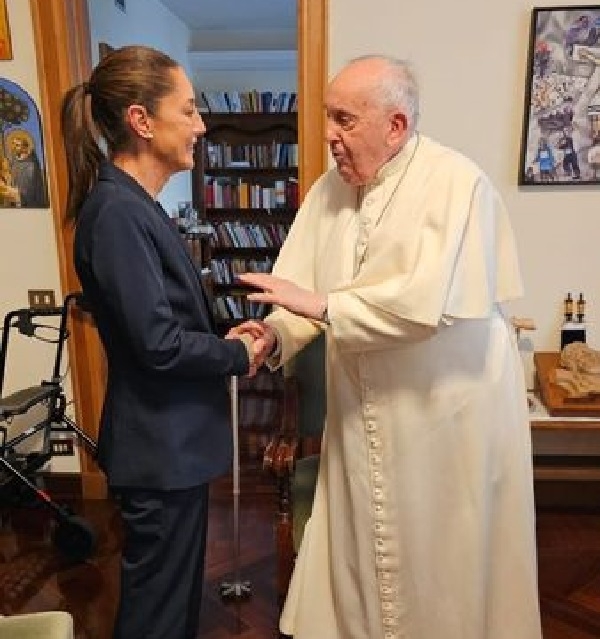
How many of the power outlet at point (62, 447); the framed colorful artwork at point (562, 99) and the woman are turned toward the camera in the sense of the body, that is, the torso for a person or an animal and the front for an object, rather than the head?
2

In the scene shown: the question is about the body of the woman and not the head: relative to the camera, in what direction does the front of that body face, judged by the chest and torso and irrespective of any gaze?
to the viewer's right

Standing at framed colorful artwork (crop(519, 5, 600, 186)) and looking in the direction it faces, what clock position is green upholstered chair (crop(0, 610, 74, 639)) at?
The green upholstered chair is roughly at 1 o'clock from the framed colorful artwork.

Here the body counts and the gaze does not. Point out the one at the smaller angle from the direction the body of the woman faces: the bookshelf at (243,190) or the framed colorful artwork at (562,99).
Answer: the framed colorful artwork

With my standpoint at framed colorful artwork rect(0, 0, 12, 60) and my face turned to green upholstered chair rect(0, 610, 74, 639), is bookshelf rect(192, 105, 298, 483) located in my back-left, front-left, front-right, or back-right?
back-left

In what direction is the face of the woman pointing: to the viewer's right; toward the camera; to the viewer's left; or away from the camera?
to the viewer's right

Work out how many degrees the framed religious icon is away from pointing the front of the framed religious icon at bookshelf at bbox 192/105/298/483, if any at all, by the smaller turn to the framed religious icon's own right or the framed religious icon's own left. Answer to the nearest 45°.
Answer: approximately 135° to the framed religious icon's own left

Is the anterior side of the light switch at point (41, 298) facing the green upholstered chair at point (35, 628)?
yes

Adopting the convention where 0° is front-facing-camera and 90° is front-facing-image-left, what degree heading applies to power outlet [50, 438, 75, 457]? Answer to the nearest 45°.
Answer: approximately 0°

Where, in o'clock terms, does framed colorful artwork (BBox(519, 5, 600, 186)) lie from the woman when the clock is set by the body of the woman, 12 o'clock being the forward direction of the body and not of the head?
The framed colorful artwork is roughly at 11 o'clock from the woman.

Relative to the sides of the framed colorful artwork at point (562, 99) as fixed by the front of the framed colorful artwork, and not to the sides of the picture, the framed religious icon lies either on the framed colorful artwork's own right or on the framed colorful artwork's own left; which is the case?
on the framed colorful artwork's own right
